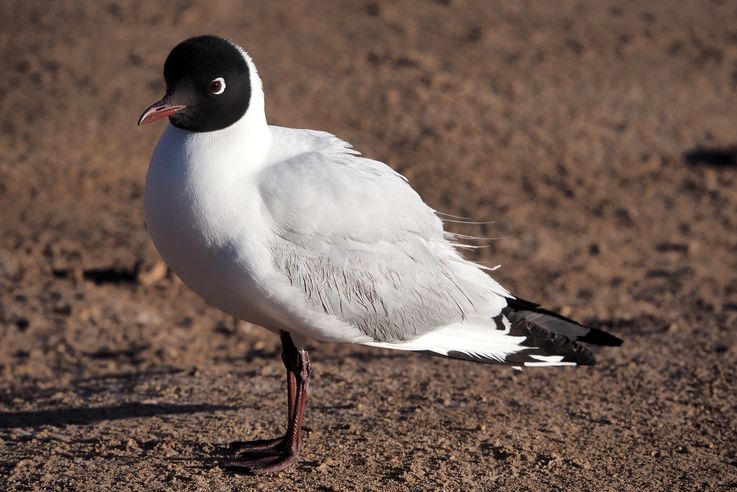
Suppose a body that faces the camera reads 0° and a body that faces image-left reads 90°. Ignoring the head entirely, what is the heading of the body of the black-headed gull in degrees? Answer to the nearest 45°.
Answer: approximately 90°
